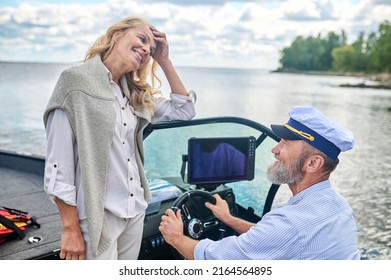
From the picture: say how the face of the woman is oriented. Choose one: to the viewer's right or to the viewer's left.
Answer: to the viewer's right

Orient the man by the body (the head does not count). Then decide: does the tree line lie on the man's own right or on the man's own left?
on the man's own right

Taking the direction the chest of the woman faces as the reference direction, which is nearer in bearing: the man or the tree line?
the man

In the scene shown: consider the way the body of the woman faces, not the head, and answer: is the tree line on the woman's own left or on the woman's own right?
on the woman's own left

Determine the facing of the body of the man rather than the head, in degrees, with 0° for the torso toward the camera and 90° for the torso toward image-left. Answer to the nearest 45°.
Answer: approximately 135°

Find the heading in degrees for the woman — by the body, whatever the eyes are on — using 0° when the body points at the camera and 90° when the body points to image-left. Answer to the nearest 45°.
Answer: approximately 315°

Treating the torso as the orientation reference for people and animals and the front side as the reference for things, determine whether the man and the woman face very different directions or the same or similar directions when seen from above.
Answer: very different directions

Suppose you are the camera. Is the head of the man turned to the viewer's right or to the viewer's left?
to the viewer's left

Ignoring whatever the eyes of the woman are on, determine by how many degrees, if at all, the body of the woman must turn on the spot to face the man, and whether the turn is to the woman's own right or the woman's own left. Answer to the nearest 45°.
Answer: approximately 45° to the woman's own left
